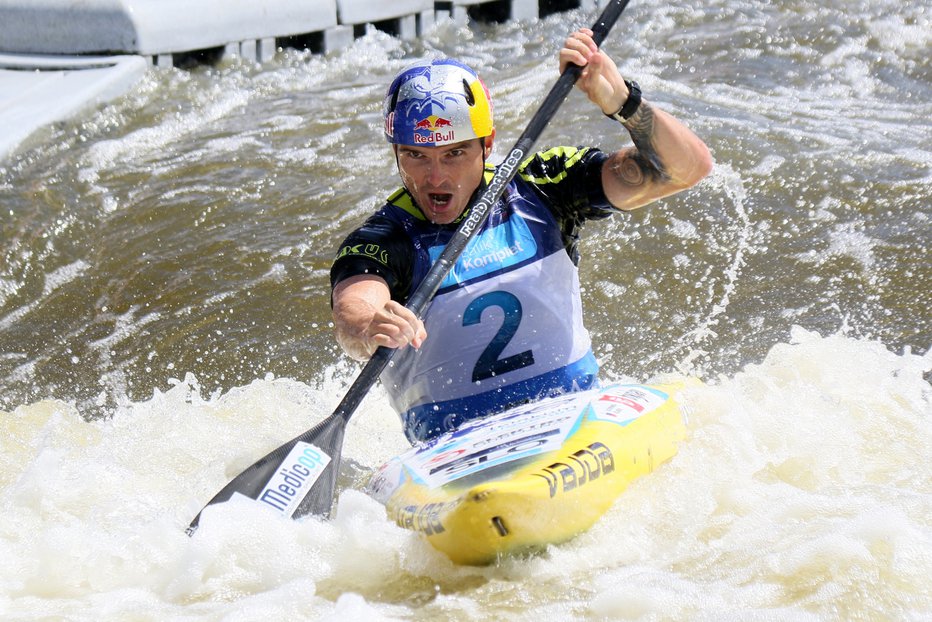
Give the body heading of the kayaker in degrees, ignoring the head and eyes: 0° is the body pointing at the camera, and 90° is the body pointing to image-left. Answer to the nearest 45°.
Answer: approximately 0°
